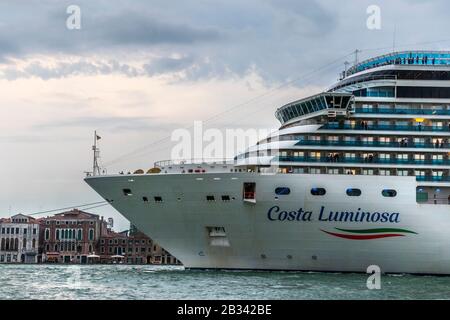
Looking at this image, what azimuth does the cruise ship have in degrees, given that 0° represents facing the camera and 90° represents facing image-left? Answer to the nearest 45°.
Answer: approximately 90°
